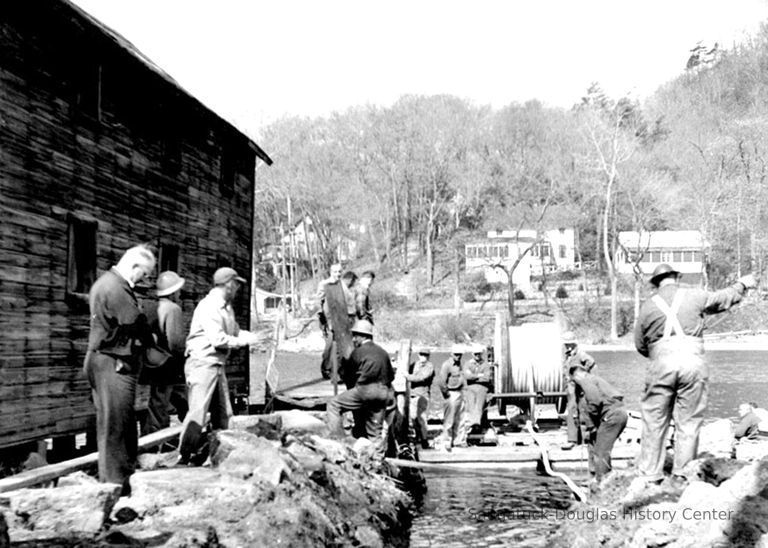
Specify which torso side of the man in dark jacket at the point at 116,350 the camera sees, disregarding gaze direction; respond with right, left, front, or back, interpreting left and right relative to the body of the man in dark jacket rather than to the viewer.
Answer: right

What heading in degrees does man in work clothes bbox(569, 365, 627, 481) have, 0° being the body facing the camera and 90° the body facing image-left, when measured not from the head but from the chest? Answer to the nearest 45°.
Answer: approximately 90°

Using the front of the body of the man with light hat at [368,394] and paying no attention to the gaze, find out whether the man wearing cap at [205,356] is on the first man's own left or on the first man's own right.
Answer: on the first man's own left

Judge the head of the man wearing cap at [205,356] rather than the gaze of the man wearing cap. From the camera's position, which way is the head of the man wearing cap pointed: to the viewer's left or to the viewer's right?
to the viewer's right

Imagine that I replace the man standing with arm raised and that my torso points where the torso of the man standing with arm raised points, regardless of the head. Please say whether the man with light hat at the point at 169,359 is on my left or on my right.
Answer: on my left

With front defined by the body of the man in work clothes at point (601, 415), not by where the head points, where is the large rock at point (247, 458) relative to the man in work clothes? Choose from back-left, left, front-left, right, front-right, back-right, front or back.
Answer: front-left

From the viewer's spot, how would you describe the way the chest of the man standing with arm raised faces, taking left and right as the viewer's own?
facing away from the viewer

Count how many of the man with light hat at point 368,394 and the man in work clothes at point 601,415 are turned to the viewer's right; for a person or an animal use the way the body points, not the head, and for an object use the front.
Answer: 0

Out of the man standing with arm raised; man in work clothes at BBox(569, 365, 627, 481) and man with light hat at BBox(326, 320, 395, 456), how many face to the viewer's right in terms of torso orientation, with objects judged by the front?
0

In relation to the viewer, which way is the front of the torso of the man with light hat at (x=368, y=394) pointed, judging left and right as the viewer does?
facing away from the viewer and to the left of the viewer

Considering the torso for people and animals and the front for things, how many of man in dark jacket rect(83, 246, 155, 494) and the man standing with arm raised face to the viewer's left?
0

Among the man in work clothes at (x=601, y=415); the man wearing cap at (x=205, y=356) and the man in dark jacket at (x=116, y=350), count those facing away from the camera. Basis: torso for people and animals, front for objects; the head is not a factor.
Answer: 0

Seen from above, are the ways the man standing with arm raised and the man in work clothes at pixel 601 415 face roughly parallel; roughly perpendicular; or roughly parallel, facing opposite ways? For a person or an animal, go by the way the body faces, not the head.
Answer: roughly perpendicular
